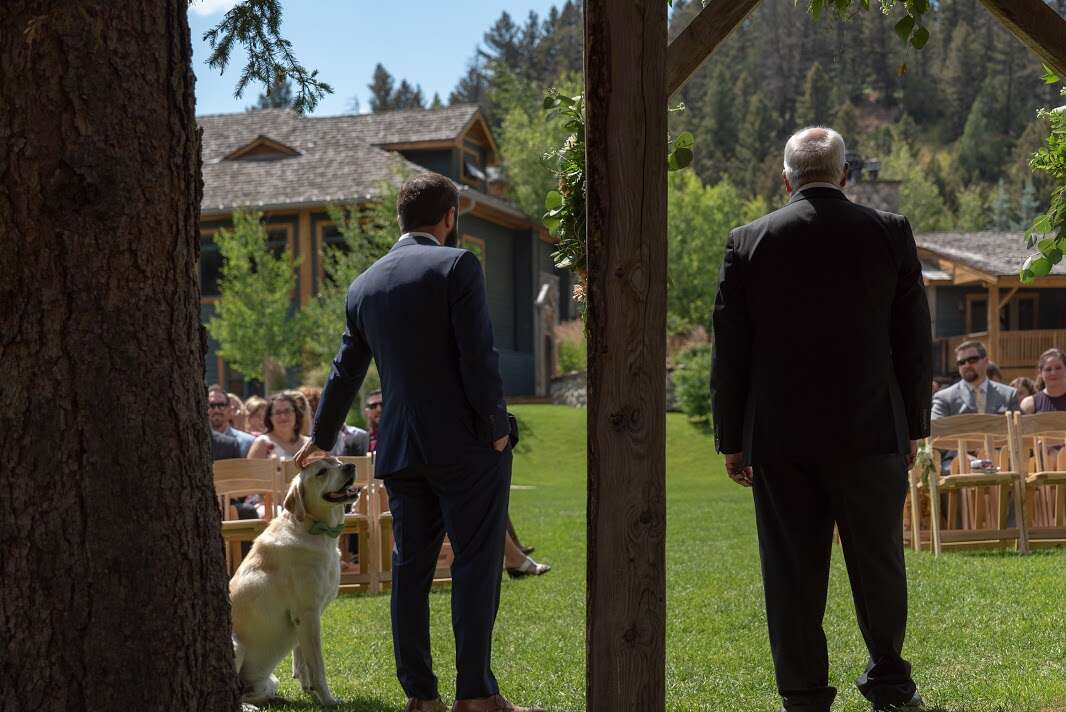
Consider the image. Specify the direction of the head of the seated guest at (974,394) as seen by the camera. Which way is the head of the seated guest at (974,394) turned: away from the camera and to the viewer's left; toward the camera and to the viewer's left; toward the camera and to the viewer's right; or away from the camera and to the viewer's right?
toward the camera and to the viewer's left

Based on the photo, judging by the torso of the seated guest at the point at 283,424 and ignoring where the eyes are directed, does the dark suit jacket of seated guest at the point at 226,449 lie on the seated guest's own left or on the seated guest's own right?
on the seated guest's own right

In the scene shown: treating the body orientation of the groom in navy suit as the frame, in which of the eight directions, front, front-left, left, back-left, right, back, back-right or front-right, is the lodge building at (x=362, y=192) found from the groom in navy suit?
front-left

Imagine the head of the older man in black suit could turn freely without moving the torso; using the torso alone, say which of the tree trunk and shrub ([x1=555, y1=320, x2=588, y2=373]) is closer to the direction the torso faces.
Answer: the shrub

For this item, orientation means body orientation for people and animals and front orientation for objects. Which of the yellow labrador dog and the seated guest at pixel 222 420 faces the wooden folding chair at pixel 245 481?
the seated guest

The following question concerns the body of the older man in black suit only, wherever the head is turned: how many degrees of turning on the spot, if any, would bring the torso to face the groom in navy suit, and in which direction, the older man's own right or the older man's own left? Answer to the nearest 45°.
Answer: approximately 90° to the older man's own left

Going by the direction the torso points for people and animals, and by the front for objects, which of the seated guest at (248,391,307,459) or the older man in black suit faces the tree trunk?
the seated guest

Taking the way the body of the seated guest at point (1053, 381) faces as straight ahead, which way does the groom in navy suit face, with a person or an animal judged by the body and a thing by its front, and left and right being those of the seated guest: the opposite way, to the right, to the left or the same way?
the opposite way

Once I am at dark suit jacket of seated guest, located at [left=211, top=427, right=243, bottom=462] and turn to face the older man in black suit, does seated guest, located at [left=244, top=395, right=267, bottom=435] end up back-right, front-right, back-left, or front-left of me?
back-left

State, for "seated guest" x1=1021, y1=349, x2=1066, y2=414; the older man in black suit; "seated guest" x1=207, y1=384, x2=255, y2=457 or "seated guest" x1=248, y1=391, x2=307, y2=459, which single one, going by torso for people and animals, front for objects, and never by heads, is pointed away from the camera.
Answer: the older man in black suit

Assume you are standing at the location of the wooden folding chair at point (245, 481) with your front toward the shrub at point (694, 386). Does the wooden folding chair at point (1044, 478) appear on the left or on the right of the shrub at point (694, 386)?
right

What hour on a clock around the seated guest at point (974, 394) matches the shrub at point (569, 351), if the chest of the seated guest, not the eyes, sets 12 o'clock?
The shrub is roughly at 5 o'clock from the seated guest.

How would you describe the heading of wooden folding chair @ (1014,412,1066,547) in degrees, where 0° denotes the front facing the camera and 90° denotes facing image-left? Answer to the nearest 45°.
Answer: approximately 0°

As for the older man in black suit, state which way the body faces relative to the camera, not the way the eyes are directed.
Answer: away from the camera

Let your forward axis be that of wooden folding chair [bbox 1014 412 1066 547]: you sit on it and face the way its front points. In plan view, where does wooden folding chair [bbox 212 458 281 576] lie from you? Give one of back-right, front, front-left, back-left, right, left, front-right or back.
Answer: front-right

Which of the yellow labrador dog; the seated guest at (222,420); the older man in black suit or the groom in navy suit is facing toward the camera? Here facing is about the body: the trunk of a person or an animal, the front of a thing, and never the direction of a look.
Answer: the seated guest

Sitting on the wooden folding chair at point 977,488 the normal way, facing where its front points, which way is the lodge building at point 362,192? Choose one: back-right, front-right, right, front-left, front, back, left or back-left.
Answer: back-right

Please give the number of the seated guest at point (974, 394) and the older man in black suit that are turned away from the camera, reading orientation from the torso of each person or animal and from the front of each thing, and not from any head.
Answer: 1
